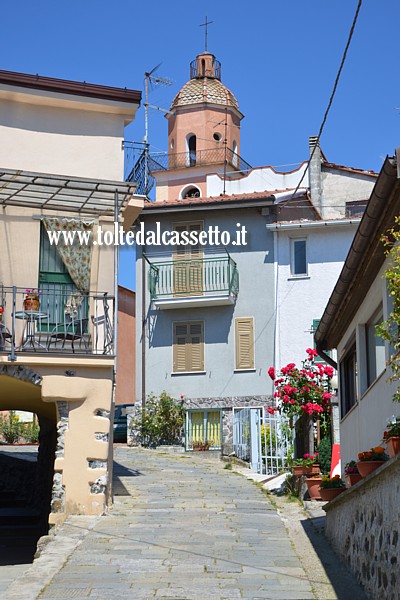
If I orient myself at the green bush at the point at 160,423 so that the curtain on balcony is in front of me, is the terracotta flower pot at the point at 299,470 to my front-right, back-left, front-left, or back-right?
front-left

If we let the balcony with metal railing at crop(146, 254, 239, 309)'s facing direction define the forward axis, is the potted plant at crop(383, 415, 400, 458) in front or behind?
in front

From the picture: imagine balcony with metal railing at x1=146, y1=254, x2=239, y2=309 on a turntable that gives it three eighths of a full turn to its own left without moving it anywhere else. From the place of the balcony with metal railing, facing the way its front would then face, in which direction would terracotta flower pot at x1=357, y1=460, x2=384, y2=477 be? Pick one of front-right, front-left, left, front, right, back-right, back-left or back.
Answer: back-right

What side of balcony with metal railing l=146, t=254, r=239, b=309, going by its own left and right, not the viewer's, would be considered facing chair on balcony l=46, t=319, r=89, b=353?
front

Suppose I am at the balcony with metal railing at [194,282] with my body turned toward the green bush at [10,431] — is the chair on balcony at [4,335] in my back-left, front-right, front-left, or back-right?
front-left

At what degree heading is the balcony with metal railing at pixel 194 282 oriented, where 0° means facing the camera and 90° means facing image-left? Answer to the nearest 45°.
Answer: approximately 0°

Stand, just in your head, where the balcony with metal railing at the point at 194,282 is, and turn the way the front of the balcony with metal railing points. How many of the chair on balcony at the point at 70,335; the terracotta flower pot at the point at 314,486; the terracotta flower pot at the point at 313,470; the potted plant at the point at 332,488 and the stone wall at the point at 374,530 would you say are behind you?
0

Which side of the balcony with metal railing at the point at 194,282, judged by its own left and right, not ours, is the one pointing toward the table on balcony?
front

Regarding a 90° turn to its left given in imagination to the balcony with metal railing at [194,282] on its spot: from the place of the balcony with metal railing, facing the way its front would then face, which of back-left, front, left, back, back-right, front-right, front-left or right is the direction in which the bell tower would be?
left

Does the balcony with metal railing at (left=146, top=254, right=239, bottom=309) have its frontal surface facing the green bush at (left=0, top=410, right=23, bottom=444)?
no

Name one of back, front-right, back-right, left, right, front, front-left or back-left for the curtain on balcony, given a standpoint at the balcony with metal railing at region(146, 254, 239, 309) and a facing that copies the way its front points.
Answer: front

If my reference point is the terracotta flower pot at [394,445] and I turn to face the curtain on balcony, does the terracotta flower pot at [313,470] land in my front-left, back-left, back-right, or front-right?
front-right

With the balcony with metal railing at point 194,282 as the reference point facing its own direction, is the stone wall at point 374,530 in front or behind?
in front
